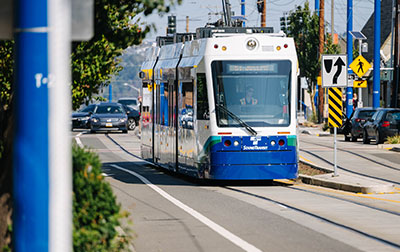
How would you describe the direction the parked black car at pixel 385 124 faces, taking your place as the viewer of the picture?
facing away from the viewer and to the left of the viewer

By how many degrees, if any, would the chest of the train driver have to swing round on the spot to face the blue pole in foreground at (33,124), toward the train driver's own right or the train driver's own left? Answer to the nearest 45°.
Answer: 0° — they already face it

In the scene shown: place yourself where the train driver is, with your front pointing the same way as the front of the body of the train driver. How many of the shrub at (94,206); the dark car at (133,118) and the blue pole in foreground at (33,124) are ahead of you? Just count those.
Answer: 2
